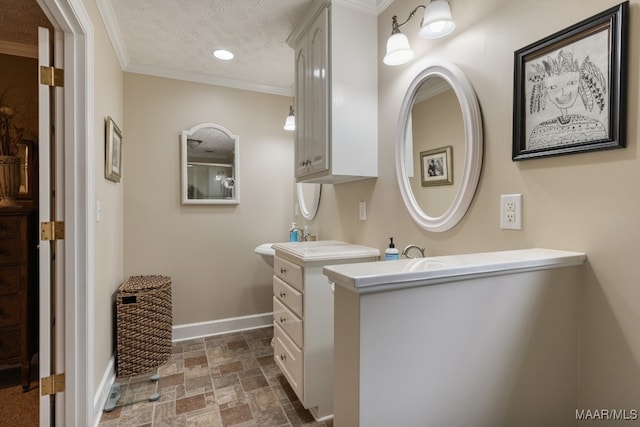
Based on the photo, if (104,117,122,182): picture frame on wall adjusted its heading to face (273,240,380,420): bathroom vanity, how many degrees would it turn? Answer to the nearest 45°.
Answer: approximately 45° to its right

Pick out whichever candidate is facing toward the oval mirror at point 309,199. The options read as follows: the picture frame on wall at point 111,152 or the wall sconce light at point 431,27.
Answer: the picture frame on wall

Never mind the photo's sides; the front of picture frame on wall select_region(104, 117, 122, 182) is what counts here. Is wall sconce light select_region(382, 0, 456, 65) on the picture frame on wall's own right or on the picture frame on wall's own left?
on the picture frame on wall's own right

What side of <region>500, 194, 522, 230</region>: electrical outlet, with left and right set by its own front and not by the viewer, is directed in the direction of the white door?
front

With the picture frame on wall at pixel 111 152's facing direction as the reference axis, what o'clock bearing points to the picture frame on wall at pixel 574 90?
the picture frame on wall at pixel 574 90 is roughly at 2 o'clock from the picture frame on wall at pixel 111 152.

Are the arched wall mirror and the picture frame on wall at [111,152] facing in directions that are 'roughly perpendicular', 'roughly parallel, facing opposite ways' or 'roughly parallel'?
roughly perpendicular

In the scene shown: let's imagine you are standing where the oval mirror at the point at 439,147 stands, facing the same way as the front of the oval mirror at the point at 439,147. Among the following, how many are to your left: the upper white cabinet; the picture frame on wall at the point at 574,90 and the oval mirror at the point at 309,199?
1

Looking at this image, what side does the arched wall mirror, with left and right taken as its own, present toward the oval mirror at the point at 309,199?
left

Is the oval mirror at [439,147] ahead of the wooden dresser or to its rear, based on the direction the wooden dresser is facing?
ahead

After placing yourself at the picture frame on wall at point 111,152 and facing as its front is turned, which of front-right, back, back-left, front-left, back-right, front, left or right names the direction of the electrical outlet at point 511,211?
front-right

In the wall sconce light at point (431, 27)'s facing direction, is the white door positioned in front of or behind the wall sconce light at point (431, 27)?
in front

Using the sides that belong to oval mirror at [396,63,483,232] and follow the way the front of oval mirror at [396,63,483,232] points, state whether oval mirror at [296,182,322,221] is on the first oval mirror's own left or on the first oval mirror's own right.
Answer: on the first oval mirror's own right

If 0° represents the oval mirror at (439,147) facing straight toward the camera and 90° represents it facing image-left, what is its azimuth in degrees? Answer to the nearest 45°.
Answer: approximately 45°

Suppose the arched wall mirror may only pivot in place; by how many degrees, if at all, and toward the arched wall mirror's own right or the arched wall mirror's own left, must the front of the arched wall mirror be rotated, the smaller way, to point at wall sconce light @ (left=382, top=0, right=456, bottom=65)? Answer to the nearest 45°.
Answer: approximately 45° to the arched wall mirror's own left

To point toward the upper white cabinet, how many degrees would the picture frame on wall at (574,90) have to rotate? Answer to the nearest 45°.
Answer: approximately 45° to its right

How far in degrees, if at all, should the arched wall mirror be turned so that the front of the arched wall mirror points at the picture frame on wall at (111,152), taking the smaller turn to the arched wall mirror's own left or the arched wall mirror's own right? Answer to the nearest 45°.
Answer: approximately 45° to the arched wall mirror's own right

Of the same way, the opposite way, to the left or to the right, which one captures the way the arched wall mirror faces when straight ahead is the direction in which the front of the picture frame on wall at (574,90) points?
to the left

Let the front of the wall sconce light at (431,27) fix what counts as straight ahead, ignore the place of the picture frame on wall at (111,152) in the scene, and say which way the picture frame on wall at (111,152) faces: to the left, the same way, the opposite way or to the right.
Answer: the opposite way
